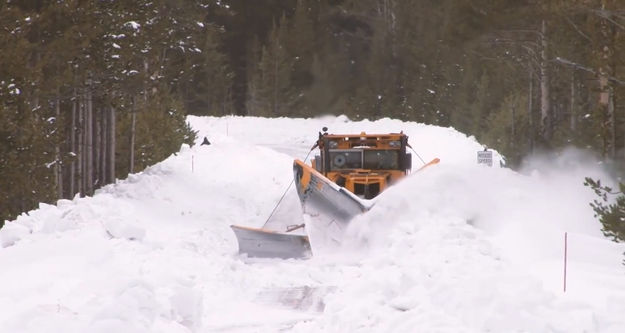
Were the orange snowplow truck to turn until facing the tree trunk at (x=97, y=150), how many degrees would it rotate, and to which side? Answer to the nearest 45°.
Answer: approximately 135° to its right

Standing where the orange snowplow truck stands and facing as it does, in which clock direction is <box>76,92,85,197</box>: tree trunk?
The tree trunk is roughly at 4 o'clock from the orange snowplow truck.

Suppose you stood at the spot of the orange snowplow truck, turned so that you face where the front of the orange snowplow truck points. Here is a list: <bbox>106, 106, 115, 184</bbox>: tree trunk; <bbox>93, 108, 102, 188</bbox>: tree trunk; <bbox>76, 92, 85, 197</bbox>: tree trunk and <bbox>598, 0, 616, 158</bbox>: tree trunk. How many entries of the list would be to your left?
1

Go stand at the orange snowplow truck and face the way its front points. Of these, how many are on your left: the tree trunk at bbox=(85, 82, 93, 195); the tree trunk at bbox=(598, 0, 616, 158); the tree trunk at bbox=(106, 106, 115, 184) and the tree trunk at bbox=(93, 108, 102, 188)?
1

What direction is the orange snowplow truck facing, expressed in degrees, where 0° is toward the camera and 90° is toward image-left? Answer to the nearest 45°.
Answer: approximately 0°

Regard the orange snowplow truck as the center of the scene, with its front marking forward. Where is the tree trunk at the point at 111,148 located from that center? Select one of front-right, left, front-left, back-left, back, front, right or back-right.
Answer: back-right

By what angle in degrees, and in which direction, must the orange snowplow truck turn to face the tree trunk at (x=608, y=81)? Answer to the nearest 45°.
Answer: approximately 90° to its left

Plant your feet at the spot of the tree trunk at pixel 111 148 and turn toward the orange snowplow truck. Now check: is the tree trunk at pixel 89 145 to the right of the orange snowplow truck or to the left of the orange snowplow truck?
right

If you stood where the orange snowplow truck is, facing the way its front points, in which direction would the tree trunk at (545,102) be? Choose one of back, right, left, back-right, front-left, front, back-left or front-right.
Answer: back-left

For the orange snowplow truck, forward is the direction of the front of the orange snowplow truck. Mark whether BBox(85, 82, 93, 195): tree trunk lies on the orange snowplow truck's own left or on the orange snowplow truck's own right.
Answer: on the orange snowplow truck's own right
